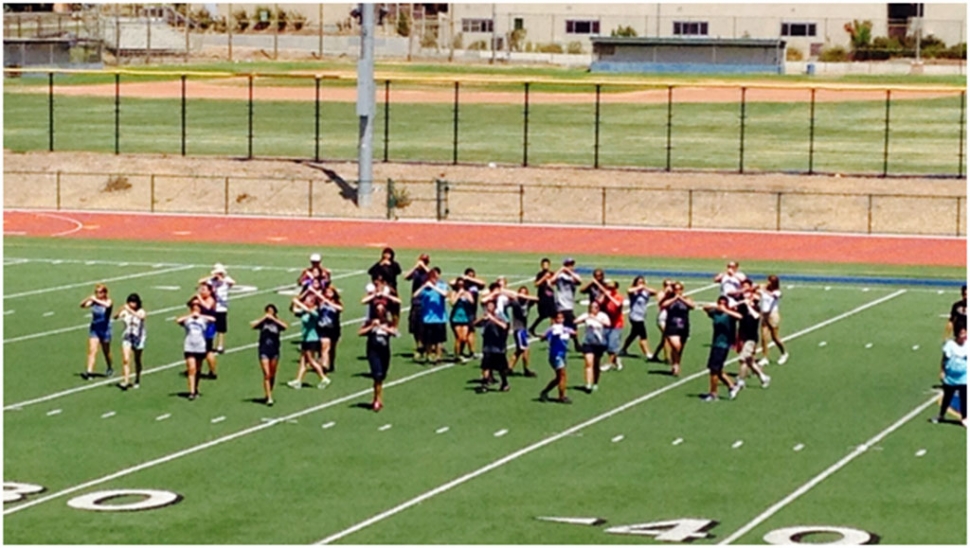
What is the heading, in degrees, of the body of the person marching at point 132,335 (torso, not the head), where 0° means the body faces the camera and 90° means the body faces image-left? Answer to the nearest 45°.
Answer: approximately 45°

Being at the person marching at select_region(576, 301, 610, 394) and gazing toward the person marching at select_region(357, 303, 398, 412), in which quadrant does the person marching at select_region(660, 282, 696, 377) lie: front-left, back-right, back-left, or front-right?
back-right

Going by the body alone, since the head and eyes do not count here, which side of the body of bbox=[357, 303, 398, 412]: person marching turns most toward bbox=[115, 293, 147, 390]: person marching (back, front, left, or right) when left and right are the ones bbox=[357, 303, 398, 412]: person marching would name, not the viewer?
right

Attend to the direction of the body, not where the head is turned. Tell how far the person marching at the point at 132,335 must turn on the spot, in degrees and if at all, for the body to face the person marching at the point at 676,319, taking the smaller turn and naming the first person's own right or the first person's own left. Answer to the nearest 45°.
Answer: approximately 135° to the first person's own left

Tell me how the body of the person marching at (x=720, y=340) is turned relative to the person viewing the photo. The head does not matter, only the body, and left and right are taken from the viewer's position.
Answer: facing the viewer and to the left of the viewer

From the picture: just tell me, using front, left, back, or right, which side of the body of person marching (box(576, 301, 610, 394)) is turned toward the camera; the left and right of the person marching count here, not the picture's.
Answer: front

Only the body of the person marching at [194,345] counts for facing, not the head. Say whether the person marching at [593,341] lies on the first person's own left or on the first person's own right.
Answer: on the first person's own left

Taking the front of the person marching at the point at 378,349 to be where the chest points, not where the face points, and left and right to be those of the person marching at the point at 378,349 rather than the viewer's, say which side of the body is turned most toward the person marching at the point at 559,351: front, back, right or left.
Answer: left

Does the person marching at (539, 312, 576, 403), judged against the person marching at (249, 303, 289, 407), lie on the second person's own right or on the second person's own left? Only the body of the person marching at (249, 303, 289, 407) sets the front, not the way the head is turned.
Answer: on the second person's own left

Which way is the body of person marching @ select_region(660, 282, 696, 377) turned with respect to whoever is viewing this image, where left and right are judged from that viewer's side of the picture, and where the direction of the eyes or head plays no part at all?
facing the viewer

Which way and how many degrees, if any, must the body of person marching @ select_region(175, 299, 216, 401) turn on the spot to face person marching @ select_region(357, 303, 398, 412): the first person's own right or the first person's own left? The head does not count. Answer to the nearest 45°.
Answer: approximately 90° to the first person's own left

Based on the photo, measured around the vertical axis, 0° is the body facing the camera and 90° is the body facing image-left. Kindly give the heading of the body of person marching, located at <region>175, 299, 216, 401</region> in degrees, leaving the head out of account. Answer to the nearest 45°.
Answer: approximately 0°

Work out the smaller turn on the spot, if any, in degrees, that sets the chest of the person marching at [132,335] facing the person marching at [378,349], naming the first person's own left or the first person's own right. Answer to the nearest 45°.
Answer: approximately 90° to the first person's own left
